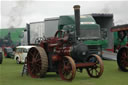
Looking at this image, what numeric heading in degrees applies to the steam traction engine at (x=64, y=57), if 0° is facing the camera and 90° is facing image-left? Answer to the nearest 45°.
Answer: approximately 315°

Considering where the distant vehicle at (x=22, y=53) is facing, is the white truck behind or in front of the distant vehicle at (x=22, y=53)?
behind

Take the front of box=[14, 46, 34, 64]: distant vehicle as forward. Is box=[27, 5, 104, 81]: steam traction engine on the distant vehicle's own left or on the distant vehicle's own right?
on the distant vehicle's own left

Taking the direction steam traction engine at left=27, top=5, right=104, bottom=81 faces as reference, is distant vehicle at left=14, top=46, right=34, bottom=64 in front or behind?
behind

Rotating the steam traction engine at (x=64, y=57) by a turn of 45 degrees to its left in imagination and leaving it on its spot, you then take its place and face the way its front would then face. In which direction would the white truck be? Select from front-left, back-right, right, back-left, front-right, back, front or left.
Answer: left
